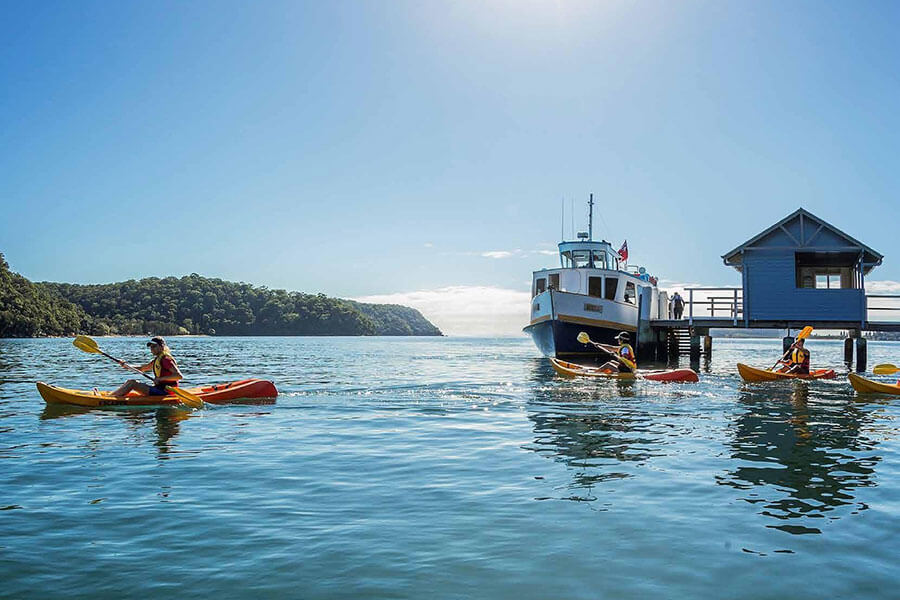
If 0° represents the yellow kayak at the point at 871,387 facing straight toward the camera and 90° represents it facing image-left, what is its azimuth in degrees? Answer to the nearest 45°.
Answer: approximately 90°

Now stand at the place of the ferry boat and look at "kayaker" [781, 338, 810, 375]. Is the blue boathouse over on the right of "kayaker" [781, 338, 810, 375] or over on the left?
left

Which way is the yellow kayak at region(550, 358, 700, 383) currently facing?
to the viewer's left

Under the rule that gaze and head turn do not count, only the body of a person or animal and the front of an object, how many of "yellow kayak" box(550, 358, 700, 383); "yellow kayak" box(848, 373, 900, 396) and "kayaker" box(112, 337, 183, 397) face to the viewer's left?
3

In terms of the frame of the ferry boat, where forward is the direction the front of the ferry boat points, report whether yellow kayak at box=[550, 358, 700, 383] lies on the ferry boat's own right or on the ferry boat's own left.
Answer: on the ferry boat's own left

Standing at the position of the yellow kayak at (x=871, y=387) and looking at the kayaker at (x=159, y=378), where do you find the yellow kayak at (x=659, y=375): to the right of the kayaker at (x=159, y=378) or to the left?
right

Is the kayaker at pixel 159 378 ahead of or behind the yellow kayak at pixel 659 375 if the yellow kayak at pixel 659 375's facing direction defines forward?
ahead

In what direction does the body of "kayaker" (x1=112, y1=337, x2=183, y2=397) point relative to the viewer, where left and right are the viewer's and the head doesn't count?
facing to the left of the viewer
